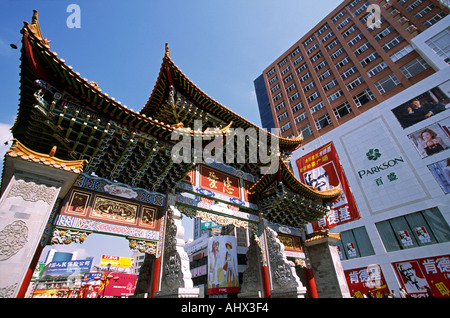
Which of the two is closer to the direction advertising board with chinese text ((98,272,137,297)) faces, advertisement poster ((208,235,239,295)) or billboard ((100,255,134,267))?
the advertisement poster

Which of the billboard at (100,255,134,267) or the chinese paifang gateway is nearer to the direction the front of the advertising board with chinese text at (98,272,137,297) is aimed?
the chinese paifang gateway

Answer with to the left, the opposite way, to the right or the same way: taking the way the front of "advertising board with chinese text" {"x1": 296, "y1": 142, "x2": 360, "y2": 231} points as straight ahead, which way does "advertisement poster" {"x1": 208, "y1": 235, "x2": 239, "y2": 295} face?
to the left

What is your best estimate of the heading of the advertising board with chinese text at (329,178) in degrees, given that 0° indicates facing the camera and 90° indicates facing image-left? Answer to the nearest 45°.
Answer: approximately 45°

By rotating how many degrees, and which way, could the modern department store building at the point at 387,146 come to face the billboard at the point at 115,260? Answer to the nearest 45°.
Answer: approximately 45° to its right

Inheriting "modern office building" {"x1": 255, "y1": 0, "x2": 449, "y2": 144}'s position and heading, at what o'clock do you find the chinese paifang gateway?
The chinese paifang gateway is roughly at 11 o'clock from the modern office building.

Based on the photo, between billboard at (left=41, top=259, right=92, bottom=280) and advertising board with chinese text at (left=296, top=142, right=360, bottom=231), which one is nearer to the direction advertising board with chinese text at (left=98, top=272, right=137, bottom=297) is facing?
the advertising board with chinese text
